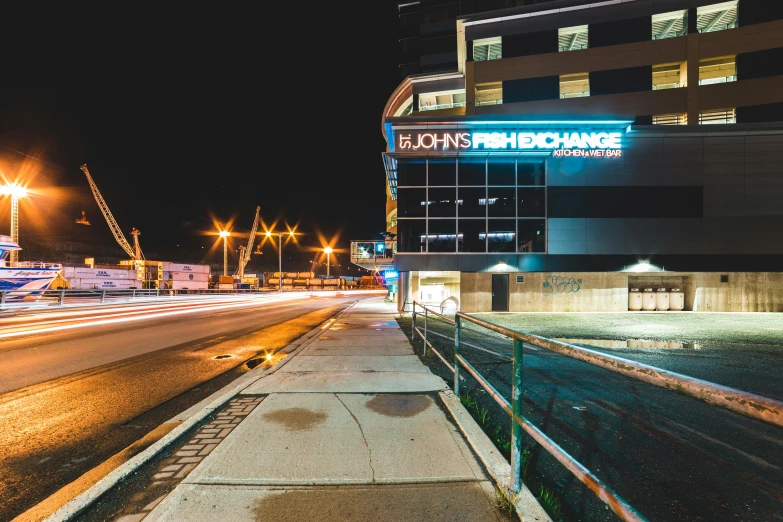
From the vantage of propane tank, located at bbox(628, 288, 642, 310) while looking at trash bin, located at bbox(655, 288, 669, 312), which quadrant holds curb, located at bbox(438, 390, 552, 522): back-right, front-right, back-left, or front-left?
back-right

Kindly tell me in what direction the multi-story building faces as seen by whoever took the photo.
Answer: facing the viewer

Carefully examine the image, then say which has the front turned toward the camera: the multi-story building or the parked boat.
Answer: the multi-story building

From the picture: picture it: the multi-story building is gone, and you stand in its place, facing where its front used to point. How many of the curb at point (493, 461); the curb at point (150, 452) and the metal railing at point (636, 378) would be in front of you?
3

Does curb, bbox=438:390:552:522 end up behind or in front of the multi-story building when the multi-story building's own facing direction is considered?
in front

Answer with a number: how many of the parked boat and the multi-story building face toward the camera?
1
